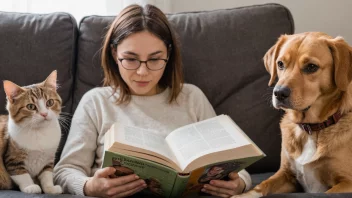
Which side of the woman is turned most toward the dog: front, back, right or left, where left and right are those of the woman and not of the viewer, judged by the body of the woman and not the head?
left

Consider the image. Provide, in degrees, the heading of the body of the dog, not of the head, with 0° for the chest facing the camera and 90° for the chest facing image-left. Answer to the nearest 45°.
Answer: approximately 45°
